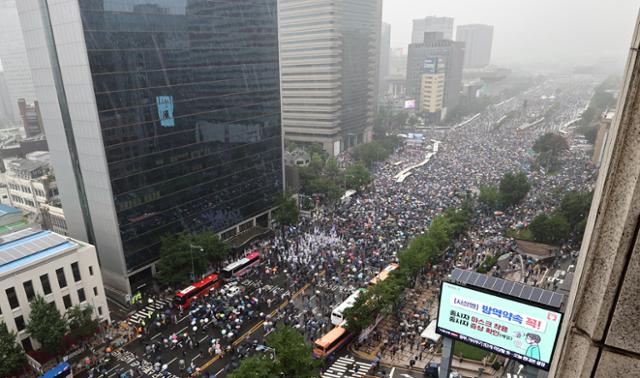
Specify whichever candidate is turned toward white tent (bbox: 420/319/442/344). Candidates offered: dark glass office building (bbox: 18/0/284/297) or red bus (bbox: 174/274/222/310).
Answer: the dark glass office building

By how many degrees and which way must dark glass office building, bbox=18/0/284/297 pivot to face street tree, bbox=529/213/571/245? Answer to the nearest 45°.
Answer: approximately 45° to its left

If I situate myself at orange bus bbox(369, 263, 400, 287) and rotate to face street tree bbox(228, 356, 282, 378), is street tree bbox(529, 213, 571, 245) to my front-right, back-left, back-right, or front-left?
back-left

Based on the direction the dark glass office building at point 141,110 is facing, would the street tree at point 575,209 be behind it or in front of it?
in front

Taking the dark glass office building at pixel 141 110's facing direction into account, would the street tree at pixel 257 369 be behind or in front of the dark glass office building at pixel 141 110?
in front

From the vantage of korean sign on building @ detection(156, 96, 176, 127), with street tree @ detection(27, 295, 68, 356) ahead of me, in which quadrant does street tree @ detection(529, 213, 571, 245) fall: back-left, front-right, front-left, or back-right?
back-left

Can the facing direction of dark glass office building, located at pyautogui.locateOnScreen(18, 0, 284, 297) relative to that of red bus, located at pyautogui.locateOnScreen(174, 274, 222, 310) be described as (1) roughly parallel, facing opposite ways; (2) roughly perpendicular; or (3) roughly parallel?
roughly perpendicular

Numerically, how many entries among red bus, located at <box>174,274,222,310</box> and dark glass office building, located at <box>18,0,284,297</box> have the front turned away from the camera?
0

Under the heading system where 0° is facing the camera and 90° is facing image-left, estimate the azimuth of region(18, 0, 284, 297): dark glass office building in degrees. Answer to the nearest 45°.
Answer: approximately 315°

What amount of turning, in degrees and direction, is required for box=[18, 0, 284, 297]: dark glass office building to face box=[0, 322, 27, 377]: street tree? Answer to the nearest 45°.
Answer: approximately 90° to its right
